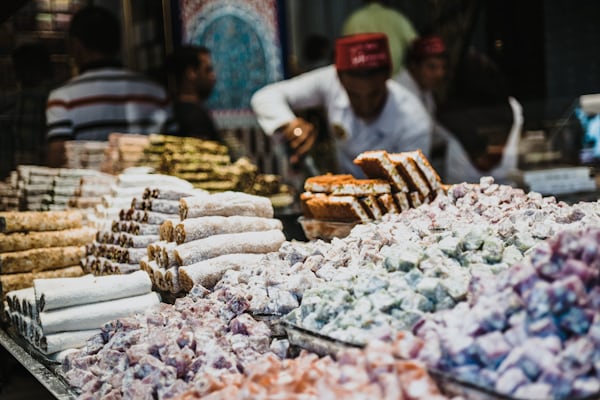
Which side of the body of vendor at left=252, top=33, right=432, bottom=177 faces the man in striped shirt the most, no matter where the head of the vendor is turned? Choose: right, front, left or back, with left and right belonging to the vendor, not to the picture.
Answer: right

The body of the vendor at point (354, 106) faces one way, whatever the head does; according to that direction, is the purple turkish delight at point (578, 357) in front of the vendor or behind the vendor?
in front

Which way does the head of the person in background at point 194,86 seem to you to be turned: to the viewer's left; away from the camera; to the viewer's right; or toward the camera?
to the viewer's right

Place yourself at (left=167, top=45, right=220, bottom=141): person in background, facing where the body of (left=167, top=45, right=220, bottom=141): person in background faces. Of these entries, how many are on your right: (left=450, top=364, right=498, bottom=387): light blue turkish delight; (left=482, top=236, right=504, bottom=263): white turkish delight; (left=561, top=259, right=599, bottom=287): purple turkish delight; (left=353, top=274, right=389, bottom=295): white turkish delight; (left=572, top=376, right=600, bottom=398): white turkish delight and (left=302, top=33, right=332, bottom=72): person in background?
5

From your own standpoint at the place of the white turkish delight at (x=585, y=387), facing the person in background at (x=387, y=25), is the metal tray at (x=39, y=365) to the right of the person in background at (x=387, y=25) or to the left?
left

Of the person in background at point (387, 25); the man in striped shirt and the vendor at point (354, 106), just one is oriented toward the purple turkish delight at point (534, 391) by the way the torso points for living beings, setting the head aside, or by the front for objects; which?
the vendor

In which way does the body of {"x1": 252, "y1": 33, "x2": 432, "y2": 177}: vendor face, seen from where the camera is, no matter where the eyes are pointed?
toward the camera

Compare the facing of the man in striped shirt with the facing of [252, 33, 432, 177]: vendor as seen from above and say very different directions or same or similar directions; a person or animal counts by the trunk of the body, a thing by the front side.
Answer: very different directions

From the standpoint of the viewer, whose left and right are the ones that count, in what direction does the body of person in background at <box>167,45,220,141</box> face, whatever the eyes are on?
facing to the right of the viewer

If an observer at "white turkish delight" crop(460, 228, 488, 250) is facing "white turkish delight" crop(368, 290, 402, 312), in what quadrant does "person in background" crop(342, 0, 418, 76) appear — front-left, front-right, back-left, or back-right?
back-right

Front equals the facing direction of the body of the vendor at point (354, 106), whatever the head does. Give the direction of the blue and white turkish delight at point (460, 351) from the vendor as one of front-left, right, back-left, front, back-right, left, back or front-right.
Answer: front

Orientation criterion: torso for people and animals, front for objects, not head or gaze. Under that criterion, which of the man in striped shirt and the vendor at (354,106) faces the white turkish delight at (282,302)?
the vendor

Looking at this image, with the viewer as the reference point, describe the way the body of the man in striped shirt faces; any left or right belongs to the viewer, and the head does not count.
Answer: facing away from the viewer

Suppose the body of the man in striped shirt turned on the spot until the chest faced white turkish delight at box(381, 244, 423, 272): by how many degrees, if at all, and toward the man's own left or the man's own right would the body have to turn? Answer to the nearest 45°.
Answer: approximately 180°
